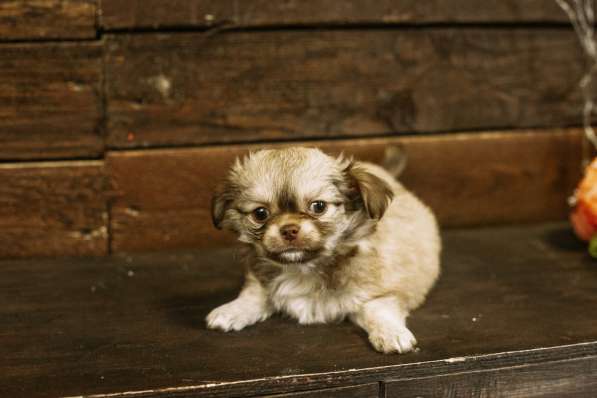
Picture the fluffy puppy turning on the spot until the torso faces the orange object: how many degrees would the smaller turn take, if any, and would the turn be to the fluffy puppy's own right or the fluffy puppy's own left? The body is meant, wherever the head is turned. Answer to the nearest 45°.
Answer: approximately 180°

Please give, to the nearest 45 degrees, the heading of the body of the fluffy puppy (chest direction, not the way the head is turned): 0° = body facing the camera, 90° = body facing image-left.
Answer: approximately 45°
